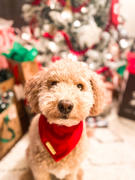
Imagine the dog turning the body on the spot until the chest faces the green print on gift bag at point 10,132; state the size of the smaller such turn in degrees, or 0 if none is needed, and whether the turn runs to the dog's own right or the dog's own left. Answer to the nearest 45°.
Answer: approximately 135° to the dog's own right

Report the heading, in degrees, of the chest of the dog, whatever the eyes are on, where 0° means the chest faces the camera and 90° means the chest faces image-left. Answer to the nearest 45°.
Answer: approximately 0°

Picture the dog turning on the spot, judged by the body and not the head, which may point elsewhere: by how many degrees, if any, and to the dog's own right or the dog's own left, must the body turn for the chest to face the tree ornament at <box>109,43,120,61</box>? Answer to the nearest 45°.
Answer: approximately 135° to the dog's own left

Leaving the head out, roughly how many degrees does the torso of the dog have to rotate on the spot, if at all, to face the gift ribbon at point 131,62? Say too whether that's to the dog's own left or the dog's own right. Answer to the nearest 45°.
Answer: approximately 135° to the dog's own left

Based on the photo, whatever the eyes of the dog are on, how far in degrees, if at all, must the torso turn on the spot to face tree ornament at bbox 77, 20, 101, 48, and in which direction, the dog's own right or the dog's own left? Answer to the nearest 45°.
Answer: approximately 135° to the dog's own left

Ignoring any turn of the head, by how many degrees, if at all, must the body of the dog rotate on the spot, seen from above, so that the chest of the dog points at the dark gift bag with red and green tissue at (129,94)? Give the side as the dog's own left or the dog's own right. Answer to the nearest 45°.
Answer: approximately 135° to the dog's own left
